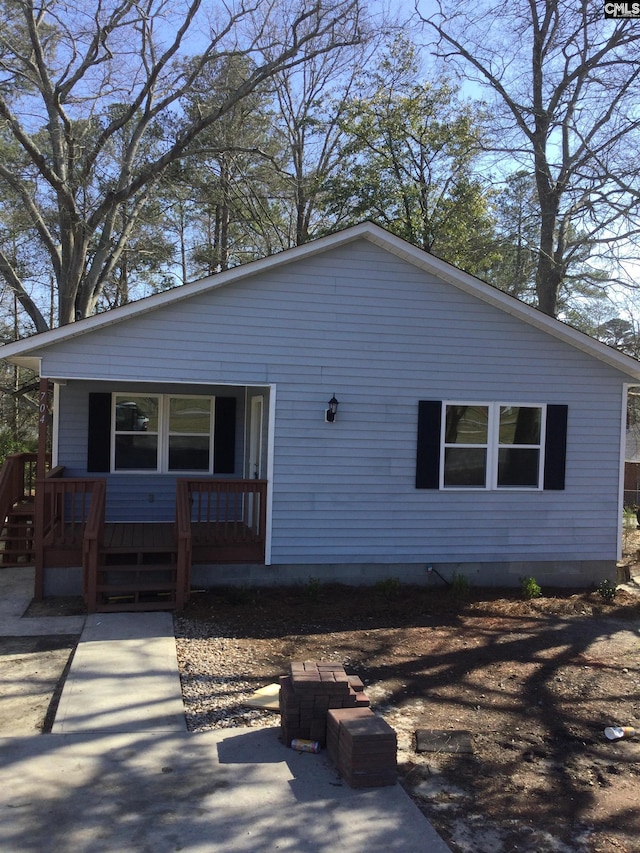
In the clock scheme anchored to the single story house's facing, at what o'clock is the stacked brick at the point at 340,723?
The stacked brick is roughly at 12 o'clock from the single story house.

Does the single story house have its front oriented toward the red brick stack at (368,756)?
yes

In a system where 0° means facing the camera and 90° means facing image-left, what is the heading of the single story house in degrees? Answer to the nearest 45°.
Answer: approximately 0°
